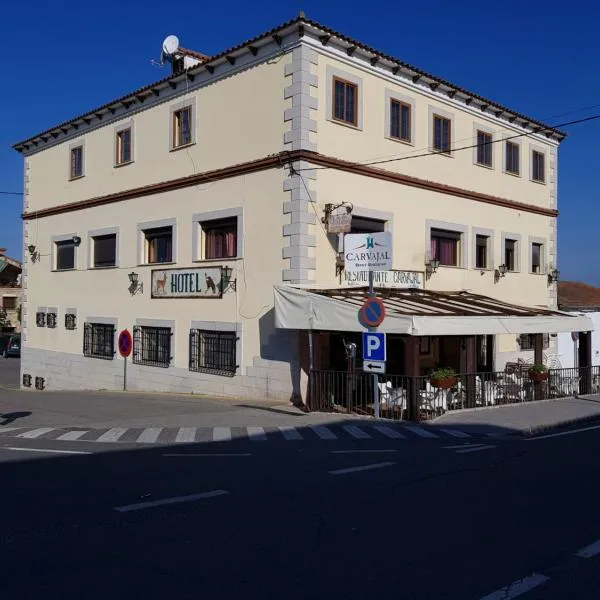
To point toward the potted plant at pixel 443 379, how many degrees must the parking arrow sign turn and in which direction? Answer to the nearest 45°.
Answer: approximately 135° to its left

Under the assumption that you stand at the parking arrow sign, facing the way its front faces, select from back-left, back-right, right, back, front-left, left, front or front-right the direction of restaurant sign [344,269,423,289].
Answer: back

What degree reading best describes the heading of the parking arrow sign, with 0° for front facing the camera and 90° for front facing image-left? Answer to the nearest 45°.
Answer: approximately 0°

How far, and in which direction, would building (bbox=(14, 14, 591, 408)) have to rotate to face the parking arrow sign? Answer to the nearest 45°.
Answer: approximately 45° to its right

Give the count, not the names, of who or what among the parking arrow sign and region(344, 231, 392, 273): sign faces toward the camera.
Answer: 2

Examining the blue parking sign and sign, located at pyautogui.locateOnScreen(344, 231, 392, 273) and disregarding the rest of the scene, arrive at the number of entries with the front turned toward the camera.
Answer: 2

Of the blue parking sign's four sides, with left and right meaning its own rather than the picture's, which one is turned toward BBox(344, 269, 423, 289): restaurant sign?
back
